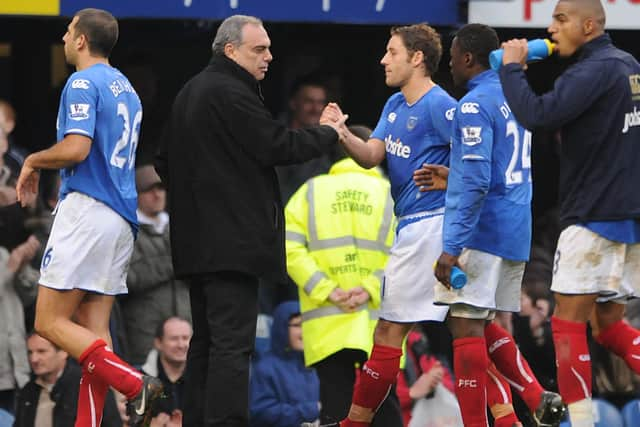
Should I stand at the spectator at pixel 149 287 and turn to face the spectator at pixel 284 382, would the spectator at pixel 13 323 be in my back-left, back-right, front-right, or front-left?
back-right

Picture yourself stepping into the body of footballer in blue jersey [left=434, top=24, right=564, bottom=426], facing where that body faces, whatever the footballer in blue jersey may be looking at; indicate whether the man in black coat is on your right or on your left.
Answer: on your left

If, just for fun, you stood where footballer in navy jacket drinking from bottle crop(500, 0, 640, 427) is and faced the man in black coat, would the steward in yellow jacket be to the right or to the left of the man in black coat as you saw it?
right

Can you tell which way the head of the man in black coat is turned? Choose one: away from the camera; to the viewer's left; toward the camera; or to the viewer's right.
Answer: to the viewer's right

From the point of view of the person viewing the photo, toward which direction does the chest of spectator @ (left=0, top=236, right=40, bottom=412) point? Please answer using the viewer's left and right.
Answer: facing the viewer and to the right of the viewer

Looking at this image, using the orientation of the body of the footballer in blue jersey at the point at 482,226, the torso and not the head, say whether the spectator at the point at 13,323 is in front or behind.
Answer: in front

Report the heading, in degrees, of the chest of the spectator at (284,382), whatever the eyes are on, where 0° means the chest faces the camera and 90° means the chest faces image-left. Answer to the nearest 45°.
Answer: approximately 315°
